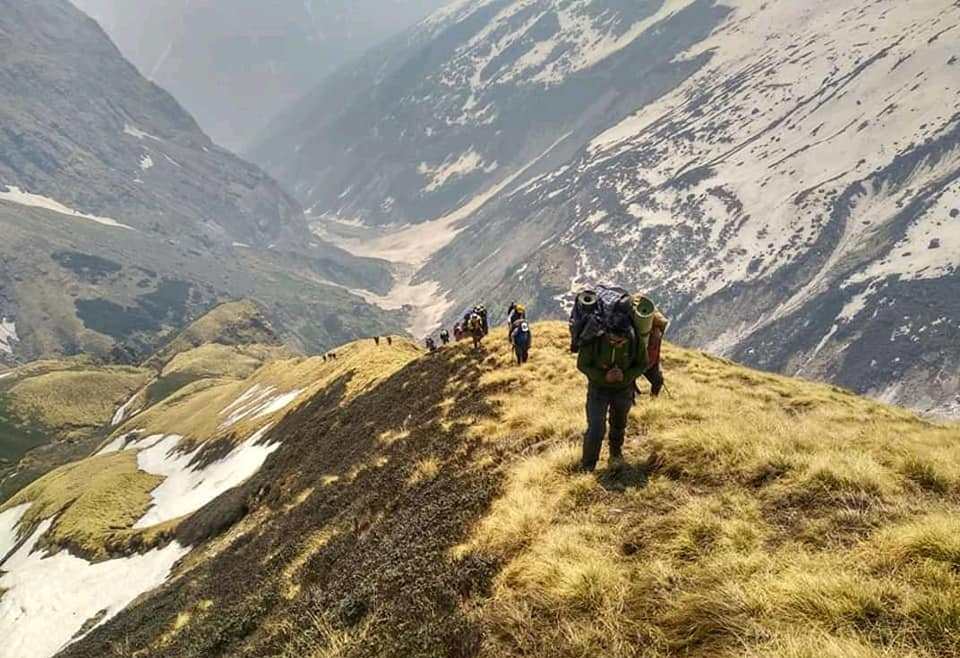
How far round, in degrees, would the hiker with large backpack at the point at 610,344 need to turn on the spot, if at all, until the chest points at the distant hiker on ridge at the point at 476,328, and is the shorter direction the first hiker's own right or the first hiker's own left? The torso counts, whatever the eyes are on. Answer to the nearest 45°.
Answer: approximately 180°

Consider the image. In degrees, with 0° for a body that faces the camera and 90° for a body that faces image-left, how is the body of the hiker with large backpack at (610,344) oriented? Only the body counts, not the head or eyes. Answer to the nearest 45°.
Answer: approximately 0°

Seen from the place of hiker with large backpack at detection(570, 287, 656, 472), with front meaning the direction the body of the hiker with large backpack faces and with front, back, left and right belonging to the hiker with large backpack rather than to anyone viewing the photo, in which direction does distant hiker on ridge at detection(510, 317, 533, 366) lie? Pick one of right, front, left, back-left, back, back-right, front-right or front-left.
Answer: back
